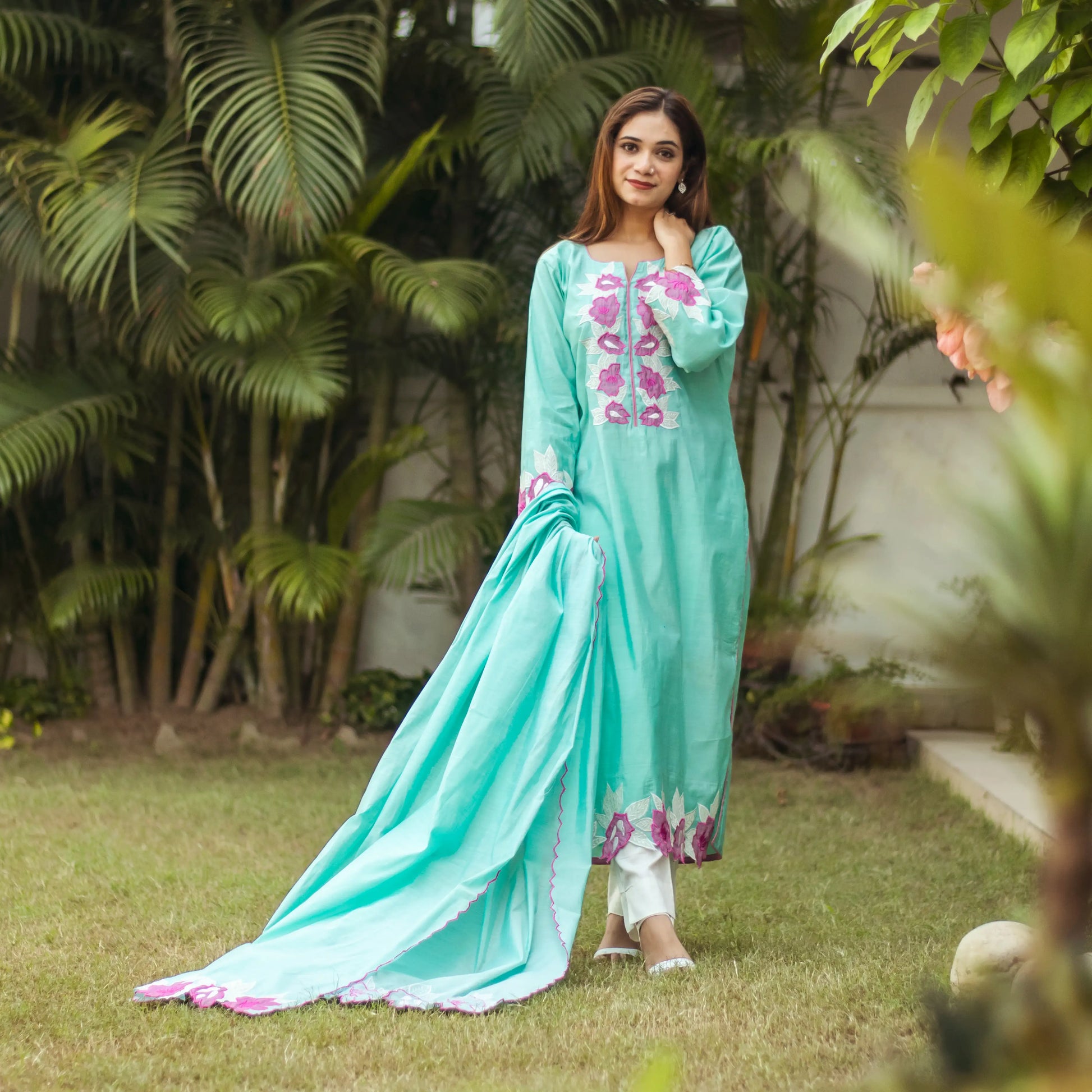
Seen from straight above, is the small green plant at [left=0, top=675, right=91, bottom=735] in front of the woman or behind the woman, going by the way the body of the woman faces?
behind

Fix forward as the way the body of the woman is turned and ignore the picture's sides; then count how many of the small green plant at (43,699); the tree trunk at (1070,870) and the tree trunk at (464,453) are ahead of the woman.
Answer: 1

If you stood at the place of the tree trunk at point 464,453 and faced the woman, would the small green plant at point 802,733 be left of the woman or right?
left

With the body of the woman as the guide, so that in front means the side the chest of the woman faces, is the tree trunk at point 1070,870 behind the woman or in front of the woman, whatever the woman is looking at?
in front

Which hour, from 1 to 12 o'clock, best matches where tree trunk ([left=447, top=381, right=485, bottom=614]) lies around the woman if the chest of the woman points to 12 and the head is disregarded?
The tree trunk is roughly at 6 o'clock from the woman.

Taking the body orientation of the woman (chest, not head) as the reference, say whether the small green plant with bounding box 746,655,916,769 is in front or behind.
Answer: behind

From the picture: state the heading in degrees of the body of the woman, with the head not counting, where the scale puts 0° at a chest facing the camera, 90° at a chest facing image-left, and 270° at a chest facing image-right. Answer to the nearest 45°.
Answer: approximately 0°

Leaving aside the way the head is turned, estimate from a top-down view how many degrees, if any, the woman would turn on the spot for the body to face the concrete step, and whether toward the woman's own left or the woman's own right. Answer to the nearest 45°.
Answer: approximately 135° to the woman's own left
